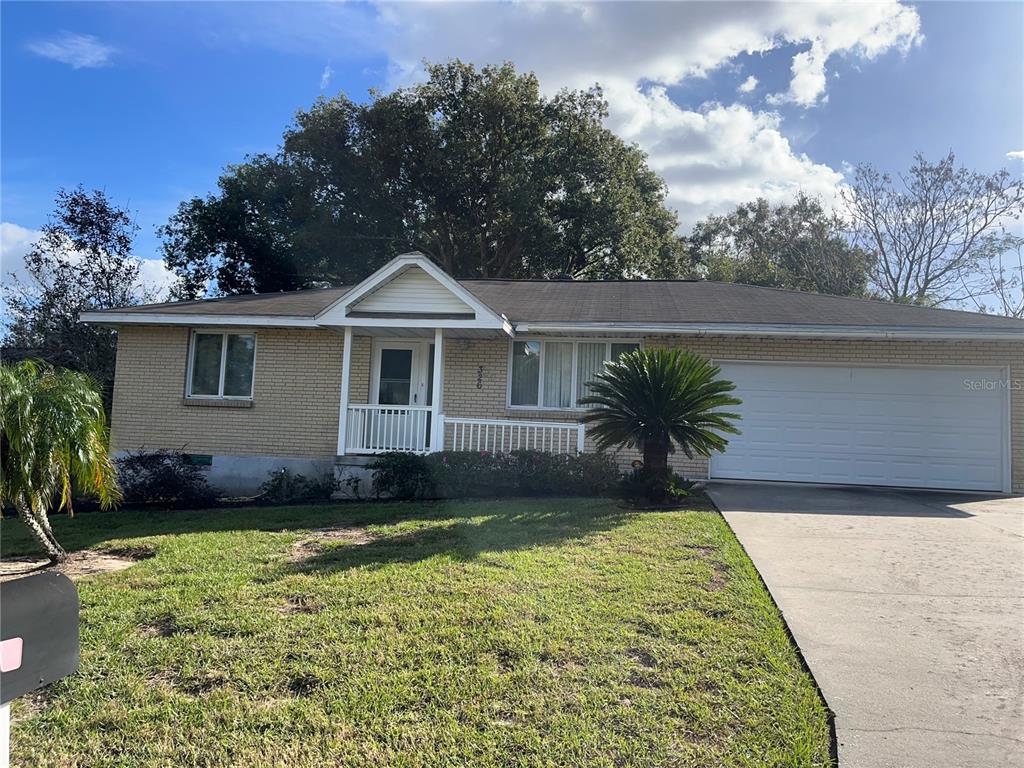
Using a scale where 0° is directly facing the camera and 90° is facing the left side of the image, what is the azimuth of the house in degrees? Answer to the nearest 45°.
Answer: approximately 0°

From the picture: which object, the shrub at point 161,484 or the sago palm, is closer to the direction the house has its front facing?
the sago palm

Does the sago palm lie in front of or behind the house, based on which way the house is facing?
in front

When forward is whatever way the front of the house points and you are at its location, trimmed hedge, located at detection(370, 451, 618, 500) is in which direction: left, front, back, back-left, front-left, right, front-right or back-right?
front

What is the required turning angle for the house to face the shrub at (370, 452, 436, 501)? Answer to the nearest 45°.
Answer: approximately 45° to its right
